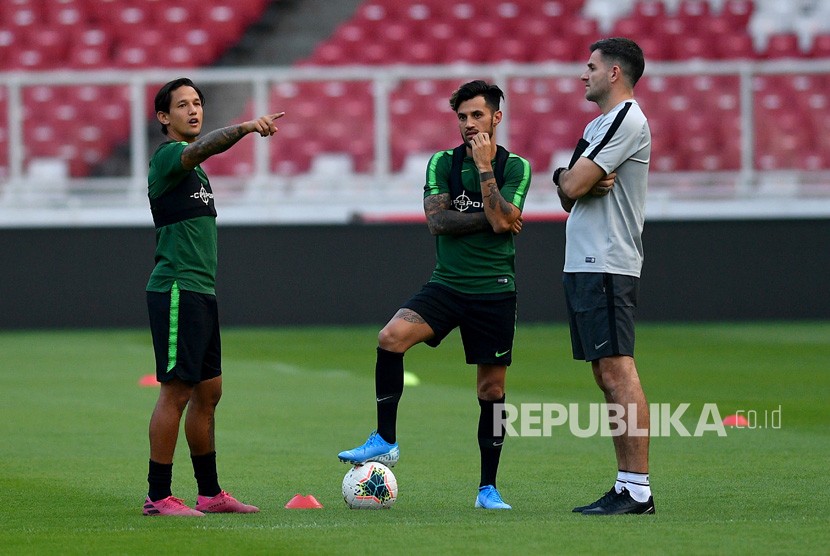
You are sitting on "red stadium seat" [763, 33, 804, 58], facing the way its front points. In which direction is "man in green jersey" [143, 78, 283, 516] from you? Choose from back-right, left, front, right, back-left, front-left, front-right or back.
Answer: front

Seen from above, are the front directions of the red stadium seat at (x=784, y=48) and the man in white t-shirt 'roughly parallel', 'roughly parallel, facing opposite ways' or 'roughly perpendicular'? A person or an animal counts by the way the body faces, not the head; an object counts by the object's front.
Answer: roughly perpendicular

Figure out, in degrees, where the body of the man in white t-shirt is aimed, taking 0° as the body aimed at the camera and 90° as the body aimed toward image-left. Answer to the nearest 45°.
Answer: approximately 90°

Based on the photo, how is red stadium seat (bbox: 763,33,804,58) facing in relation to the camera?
toward the camera

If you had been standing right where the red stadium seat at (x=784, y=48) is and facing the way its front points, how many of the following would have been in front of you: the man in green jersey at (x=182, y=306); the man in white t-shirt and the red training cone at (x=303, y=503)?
3

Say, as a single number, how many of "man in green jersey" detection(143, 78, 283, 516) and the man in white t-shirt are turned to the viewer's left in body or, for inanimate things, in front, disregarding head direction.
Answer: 1

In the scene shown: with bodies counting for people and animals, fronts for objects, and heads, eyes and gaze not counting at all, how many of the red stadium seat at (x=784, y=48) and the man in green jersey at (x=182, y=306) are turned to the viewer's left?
0

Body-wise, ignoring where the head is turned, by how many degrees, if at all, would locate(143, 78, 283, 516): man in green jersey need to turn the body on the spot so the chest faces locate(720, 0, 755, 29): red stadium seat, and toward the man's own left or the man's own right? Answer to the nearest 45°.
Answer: approximately 90° to the man's own left

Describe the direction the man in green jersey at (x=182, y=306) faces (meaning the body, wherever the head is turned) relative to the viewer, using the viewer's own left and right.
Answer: facing the viewer and to the right of the viewer

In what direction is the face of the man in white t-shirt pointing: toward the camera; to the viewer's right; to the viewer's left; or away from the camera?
to the viewer's left

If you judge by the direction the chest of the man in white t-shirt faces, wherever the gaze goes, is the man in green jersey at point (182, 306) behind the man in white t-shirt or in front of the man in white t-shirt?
in front

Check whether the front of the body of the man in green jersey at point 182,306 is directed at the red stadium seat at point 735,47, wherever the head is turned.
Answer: no

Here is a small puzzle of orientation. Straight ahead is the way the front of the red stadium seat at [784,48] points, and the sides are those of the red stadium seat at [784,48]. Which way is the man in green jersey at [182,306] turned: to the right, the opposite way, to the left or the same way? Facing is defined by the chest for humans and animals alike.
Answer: to the left

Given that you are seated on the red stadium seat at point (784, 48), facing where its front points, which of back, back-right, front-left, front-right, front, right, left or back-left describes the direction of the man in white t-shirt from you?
front

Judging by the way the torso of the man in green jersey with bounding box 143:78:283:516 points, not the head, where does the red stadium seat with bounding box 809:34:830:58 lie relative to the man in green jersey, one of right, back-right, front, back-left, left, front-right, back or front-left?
left

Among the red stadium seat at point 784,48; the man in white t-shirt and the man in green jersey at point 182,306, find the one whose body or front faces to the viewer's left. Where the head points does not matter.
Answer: the man in white t-shirt

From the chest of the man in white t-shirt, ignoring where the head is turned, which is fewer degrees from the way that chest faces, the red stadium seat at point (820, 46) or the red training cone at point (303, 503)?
the red training cone
